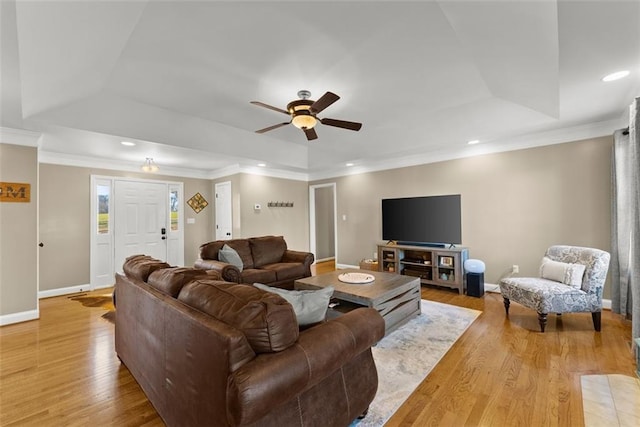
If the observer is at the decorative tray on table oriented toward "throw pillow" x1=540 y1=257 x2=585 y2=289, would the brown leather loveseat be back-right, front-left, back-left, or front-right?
back-left

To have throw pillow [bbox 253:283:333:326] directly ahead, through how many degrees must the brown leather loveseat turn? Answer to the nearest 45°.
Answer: approximately 45° to its right

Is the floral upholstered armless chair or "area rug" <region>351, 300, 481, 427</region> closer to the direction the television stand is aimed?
the area rug

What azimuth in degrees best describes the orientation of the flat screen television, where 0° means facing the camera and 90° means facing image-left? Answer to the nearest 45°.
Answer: approximately 45°

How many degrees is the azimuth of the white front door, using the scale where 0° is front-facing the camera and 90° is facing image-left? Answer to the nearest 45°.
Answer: approximately 315°

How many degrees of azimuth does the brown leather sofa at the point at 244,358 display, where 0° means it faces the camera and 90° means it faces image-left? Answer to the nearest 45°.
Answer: approximately 225°

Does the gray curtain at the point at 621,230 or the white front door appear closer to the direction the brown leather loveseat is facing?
the gray curtain

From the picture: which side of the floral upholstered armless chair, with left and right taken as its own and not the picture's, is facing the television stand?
right

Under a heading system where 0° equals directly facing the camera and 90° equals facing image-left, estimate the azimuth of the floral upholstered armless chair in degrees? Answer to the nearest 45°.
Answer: approximately 45°

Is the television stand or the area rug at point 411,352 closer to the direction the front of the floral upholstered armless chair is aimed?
the area rug
